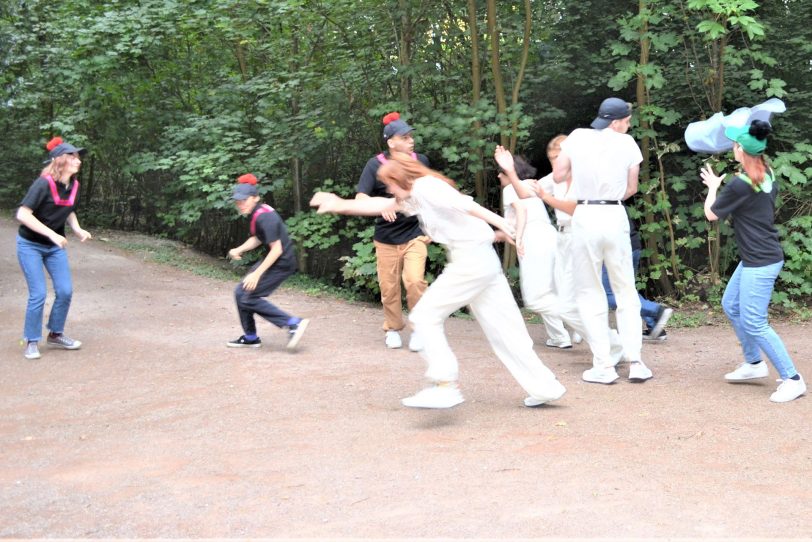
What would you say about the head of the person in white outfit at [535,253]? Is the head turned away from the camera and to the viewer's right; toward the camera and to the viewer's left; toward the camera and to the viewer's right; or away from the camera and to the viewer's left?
away from the camera and to the viewer's left

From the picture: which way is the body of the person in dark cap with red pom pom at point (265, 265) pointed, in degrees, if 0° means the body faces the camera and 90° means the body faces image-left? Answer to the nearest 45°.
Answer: approximately 90°

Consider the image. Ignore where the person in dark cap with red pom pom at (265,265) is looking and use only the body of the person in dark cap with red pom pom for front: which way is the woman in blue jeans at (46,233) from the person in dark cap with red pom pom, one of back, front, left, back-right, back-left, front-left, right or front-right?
front

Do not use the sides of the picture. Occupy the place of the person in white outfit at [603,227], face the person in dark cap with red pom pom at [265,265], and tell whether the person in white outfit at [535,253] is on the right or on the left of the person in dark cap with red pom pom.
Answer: right

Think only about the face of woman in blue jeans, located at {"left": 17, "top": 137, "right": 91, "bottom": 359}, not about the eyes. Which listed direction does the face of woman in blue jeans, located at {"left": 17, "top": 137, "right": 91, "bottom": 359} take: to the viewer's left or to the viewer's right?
to the viewer's right

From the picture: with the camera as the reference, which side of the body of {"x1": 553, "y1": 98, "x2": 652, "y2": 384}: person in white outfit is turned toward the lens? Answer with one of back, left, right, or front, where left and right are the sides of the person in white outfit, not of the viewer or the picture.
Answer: back

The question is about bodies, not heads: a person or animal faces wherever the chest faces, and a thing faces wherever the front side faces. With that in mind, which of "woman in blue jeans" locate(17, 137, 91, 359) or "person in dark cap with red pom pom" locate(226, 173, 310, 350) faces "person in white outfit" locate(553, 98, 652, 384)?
the woman in blue jeans

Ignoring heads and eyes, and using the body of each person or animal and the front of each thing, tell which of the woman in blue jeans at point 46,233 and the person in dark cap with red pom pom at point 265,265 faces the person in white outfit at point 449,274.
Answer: the woman in blue jeans

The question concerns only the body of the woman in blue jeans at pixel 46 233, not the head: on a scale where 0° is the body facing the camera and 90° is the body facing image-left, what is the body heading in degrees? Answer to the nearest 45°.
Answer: approximately 315°

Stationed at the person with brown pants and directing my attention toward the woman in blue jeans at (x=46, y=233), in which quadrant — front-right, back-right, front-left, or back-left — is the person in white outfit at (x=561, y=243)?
back-left

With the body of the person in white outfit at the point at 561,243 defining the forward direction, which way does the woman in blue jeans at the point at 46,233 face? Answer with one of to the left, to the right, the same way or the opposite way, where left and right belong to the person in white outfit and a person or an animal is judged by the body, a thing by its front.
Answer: the opposite way

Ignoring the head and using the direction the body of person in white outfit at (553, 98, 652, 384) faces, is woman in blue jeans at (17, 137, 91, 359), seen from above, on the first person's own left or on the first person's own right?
on the first person's own left

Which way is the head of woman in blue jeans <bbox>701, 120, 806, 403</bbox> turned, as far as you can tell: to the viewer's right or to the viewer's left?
to the viewer's left

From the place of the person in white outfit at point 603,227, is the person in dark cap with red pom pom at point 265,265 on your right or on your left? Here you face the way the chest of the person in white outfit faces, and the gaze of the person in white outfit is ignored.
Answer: on your left
